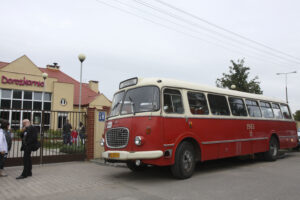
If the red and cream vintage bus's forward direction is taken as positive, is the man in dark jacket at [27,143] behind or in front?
in front

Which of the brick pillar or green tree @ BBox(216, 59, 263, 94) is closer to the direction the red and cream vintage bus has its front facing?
the brick pillar

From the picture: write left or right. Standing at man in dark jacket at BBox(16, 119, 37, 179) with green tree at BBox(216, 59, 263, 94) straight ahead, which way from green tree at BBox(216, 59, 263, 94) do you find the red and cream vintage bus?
right

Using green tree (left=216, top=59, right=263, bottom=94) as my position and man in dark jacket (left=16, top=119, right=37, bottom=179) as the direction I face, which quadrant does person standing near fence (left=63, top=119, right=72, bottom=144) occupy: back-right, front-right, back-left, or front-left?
front-right

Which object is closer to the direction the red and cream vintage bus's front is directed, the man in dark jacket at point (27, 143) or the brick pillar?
the man in dark jacket

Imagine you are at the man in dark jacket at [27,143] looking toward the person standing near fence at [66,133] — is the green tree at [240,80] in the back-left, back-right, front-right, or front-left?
front-right

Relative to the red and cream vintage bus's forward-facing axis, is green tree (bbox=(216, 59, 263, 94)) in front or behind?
behind

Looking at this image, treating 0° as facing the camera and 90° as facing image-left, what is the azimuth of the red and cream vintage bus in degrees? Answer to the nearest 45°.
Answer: approximately 45°
